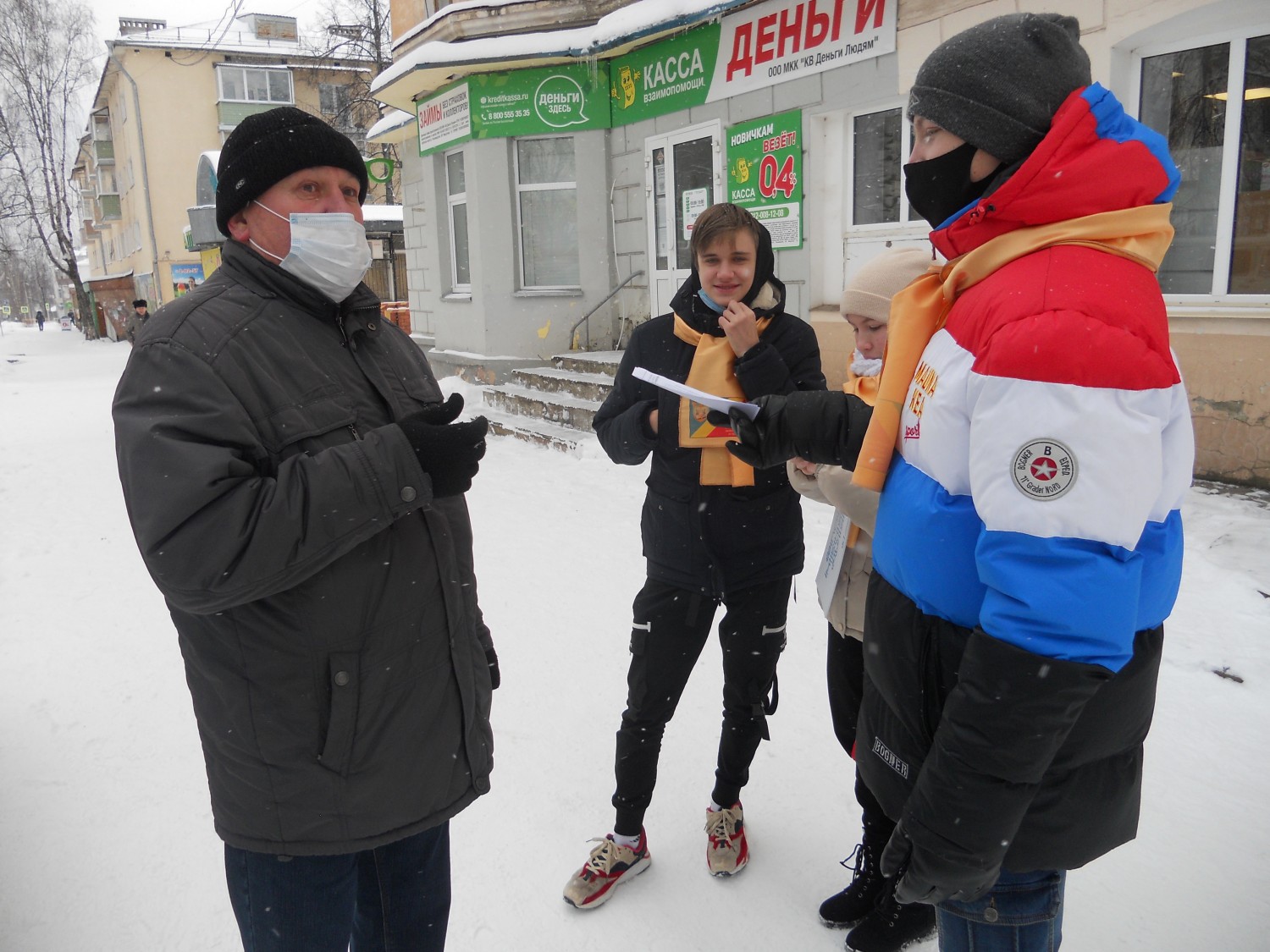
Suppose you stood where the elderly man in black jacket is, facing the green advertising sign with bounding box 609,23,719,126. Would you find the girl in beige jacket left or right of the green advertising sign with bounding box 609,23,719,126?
right

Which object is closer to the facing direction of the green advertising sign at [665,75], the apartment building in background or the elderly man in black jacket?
the elderly man in black jacket

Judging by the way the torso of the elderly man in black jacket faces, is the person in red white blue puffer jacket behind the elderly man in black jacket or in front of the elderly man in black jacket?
in front

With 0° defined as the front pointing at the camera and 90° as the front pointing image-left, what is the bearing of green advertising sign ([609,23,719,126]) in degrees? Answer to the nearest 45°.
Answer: approximately 45°

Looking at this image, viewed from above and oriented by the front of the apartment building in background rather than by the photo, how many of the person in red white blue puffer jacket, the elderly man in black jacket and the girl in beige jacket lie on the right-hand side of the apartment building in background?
0

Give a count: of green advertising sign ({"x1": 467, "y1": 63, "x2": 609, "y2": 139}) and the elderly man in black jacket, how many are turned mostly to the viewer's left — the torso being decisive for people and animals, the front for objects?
0

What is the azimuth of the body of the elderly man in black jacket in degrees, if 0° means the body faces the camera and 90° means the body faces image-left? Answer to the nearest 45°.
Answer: approximately 315°

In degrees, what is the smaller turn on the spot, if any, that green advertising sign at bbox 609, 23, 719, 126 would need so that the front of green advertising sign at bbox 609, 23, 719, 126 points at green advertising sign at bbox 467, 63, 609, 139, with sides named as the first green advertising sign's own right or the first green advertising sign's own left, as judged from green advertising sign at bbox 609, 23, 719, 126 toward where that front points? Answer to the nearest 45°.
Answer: approximately 90° to the first green advertising sign's own right

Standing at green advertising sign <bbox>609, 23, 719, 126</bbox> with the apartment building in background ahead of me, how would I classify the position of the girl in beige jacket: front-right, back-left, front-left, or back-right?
back-left

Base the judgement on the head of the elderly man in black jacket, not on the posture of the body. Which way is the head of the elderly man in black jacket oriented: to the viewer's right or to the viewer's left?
to the viewer's right

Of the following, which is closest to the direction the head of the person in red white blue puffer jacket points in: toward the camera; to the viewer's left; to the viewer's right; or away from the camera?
to the viewer's left

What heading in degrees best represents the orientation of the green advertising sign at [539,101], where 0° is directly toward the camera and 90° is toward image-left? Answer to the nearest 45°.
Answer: approximately 0°

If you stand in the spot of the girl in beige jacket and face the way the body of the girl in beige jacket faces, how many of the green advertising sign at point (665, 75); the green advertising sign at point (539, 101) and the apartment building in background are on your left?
0

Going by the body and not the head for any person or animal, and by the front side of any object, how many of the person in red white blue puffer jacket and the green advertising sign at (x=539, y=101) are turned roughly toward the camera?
1
